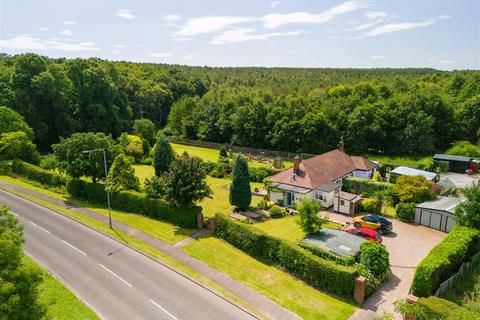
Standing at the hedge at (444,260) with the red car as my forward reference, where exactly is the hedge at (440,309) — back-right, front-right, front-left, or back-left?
back-left

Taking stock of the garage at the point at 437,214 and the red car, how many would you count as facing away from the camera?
0

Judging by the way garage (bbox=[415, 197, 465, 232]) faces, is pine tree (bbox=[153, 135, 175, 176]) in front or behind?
in front

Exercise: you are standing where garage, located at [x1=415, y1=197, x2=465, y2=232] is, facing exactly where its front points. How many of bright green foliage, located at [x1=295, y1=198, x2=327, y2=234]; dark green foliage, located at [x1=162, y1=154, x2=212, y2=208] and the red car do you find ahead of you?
3

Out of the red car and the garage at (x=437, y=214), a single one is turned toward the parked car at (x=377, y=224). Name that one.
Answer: the garage

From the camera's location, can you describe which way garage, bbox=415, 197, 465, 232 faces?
facing the viewer and to the left of the viewer

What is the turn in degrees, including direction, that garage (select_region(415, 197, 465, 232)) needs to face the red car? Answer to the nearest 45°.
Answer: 0° — it already faces it

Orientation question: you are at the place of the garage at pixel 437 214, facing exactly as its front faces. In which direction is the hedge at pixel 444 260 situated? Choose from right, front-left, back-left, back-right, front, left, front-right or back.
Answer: front-left
